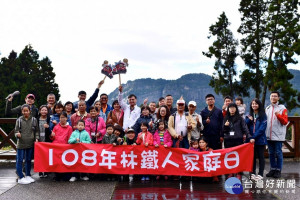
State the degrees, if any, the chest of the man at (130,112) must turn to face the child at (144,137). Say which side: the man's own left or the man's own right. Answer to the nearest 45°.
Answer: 0° — they already face them

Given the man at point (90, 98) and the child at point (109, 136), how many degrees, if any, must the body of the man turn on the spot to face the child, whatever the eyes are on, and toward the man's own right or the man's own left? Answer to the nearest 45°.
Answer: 0° — they already face them

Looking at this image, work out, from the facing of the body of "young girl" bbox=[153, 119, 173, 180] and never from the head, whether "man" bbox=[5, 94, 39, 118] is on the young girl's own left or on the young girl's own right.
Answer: on the young girl's own right

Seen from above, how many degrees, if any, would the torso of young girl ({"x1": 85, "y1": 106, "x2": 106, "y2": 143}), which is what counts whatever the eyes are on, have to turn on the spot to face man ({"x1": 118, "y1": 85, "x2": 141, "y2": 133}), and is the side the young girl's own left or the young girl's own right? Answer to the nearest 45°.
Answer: approximately 135° to the young girl's own left

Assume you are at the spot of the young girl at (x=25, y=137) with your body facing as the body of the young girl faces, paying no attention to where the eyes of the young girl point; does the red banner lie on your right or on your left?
on your left

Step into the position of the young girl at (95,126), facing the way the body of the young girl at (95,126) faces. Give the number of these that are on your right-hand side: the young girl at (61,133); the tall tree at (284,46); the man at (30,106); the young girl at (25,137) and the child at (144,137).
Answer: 3

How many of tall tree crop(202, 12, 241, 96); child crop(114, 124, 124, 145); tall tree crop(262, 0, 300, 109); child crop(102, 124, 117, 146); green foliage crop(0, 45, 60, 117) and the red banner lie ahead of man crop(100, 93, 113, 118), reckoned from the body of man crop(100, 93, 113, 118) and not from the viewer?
3

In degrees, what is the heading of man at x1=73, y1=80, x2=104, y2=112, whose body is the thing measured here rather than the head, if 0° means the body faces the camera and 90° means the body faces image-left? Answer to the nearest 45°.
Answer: approximately 0°

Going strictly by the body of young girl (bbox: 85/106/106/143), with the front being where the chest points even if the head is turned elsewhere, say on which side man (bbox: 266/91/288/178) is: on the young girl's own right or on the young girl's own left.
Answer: on the young girl's own left

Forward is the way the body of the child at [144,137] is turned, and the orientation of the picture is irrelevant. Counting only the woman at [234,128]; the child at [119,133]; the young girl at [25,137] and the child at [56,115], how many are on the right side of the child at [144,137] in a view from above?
3

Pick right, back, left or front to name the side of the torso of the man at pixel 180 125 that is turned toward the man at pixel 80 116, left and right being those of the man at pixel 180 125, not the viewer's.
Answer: right
